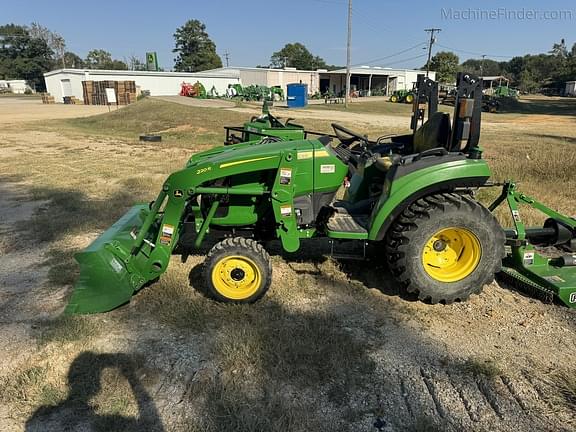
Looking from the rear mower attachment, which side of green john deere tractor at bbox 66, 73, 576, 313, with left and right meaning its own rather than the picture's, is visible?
back

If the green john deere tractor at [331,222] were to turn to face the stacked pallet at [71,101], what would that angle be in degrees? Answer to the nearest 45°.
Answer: approximately 45° to its right

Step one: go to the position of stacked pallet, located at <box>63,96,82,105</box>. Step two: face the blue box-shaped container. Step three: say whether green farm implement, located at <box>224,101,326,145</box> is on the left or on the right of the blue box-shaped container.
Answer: right

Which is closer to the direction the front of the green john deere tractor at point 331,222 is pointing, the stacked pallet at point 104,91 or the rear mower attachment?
the stacked pallet

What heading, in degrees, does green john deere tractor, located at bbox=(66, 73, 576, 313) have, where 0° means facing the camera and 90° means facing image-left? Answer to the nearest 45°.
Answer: approximately 90°

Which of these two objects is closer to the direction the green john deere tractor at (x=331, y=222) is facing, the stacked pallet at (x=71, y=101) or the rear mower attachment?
the stacked pallet

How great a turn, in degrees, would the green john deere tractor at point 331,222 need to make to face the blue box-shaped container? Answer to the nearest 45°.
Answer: approximately 90° to its right

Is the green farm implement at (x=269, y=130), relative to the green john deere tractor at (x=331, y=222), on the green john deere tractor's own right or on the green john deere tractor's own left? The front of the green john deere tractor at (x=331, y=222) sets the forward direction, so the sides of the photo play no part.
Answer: on the green john deere tractor's own right
